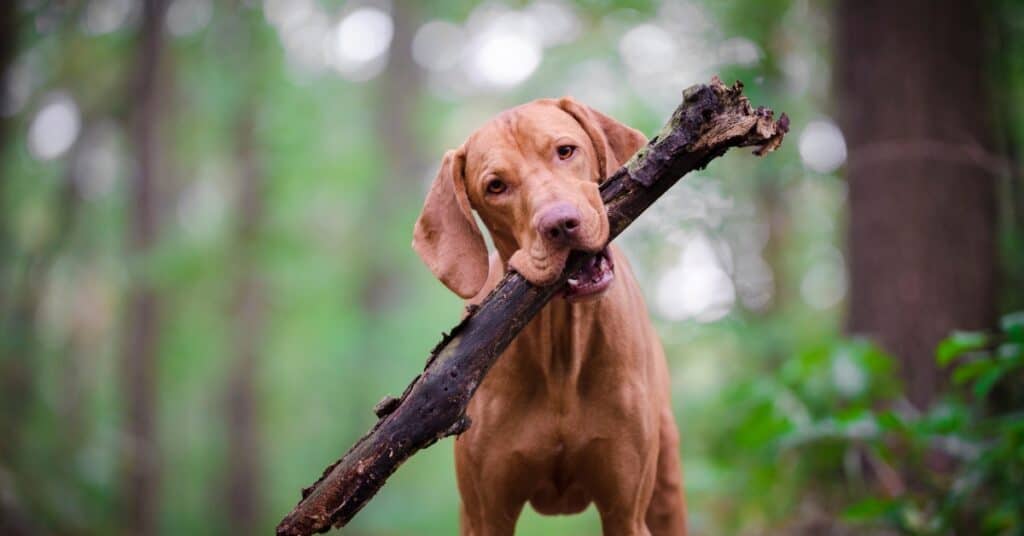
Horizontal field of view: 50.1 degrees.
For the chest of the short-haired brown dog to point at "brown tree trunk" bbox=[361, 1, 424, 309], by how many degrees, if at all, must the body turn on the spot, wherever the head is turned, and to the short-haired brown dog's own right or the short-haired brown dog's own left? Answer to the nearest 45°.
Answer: approximately 180°

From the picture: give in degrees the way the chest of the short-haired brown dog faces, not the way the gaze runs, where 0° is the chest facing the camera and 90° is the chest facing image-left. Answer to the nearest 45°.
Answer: approximately 0°

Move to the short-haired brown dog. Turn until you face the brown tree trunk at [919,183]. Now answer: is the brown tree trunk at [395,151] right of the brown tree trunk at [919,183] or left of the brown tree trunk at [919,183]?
left

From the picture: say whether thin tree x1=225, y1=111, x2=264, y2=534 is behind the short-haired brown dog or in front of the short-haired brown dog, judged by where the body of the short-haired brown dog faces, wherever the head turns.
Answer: behind

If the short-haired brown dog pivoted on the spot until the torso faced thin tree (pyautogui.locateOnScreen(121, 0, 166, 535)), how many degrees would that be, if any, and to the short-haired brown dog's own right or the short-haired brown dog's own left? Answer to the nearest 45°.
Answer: approximately 135° to the short-haired brown dog's own right
